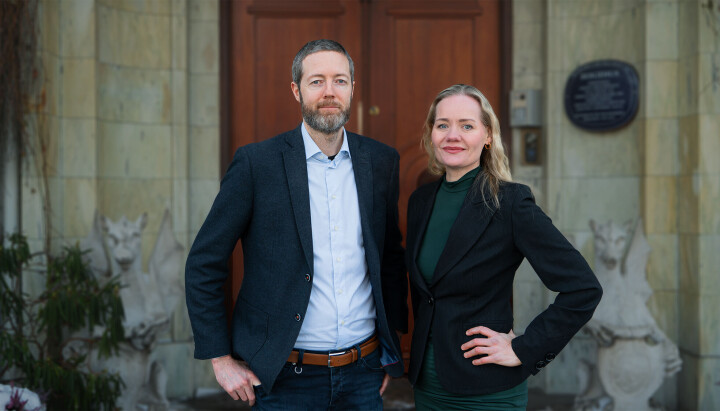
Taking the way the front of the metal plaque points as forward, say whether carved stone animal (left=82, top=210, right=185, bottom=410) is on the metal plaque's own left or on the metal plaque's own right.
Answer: on the metal plaque's own right

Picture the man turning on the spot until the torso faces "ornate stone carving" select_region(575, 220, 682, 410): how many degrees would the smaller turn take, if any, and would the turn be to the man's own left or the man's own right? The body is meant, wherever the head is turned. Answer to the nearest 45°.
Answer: approximately 90° to the man's own left

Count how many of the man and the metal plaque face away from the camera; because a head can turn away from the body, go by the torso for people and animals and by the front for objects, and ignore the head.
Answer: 0

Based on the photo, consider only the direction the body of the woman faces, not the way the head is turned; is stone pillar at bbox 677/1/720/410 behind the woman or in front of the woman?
behind

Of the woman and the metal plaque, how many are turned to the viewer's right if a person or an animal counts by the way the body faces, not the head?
0
